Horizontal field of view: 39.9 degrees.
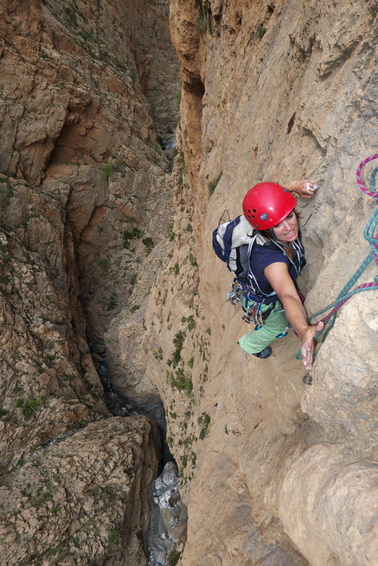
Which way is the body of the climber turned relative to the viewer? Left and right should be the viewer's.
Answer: facing to the right of the viewer

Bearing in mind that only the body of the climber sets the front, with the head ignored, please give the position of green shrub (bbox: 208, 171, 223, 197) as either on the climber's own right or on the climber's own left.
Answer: on the climber's own left
